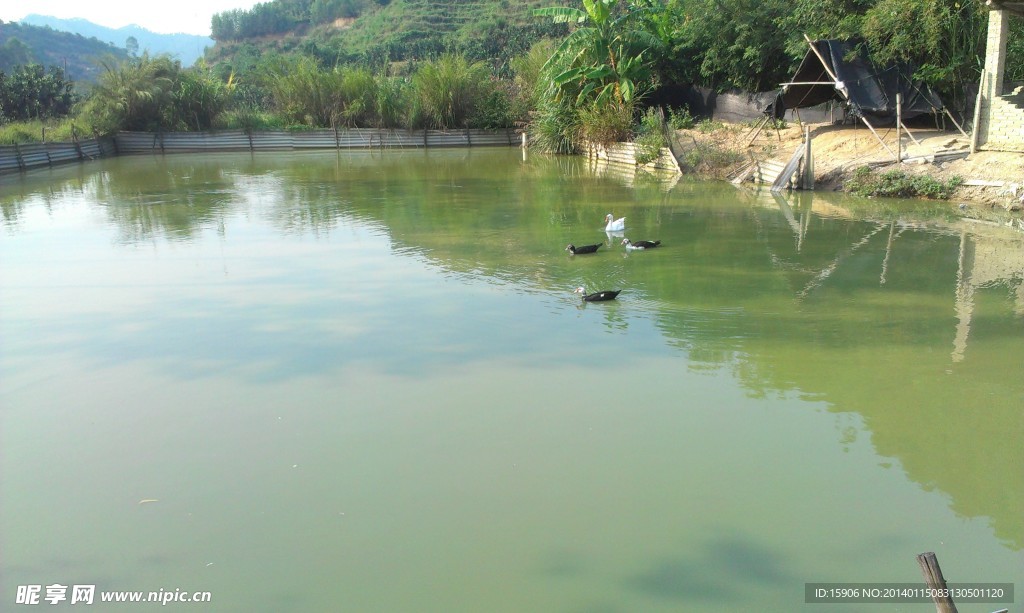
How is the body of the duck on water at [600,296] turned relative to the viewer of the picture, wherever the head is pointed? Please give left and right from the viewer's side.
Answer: facing to the left of the viewer

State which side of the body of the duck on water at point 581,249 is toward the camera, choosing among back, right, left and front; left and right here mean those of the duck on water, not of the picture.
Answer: left

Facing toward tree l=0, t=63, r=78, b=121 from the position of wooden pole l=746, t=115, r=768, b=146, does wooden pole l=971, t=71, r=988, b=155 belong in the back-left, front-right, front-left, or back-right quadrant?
back-left

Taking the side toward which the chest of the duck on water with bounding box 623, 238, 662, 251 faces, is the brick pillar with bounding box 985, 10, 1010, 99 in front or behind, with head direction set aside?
behind

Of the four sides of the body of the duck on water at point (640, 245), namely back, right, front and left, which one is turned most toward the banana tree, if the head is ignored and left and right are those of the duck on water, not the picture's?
right

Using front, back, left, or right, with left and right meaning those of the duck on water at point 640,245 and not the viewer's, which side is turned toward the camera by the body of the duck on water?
left

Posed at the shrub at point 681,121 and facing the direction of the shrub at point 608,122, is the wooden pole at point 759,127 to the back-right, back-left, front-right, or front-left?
back-left

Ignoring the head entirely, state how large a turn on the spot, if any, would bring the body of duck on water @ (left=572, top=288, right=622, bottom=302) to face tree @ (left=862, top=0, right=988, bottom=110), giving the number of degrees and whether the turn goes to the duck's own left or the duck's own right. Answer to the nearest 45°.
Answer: approximately 135° to the duck's own right

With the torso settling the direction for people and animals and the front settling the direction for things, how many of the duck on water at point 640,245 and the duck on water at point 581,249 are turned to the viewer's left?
2

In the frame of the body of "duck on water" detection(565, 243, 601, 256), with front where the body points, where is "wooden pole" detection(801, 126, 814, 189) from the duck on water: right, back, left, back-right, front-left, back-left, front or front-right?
back-right

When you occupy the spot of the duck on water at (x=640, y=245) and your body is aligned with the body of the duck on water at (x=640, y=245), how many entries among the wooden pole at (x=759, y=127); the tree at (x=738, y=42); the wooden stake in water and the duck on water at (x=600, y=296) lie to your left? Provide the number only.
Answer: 2

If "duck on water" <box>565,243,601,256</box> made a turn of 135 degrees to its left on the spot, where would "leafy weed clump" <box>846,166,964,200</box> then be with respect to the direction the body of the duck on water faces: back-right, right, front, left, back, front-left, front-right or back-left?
left

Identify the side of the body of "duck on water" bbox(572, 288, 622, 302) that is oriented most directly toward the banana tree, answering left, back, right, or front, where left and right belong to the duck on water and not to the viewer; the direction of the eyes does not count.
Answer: right
